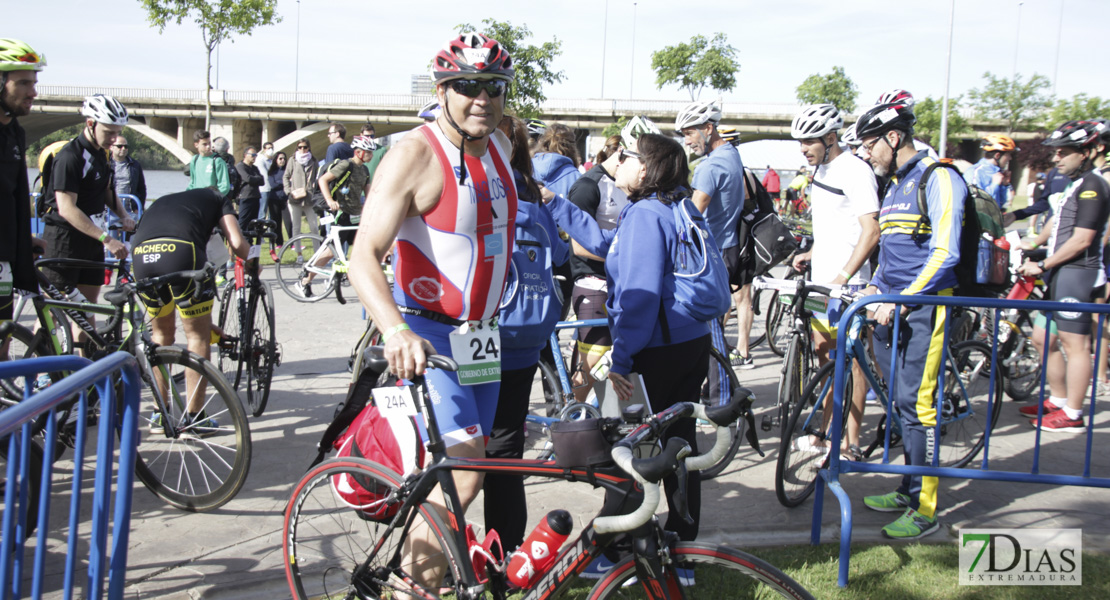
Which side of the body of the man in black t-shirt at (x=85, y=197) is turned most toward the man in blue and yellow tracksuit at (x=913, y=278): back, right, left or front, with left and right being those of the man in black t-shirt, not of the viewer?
front

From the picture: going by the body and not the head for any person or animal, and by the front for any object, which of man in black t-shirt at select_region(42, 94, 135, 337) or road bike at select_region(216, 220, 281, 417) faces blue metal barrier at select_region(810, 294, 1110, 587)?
the man in black t-shirt

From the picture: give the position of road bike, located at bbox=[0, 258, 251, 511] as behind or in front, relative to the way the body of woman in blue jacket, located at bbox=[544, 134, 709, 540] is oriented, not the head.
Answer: in front

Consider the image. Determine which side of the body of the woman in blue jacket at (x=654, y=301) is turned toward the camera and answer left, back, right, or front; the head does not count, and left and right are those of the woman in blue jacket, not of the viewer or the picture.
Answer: left

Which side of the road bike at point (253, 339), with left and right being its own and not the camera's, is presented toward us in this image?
back

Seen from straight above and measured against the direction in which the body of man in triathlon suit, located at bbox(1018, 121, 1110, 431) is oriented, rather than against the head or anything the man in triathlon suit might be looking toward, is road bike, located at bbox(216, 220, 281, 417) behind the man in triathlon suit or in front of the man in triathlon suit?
in front

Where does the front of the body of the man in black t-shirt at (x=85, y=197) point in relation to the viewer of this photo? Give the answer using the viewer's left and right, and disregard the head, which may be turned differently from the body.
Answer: facing the viewer and to the right of the viewer

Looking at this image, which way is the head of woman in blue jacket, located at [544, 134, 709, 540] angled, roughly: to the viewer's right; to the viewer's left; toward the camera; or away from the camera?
to the viewer's left
